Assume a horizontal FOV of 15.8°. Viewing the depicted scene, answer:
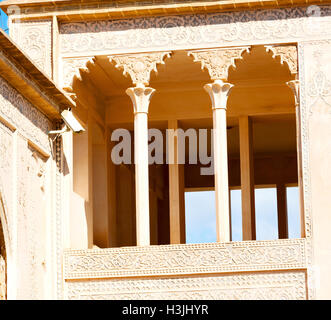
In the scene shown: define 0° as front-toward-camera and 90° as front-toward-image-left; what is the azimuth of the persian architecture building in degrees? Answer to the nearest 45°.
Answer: approximately 0°
